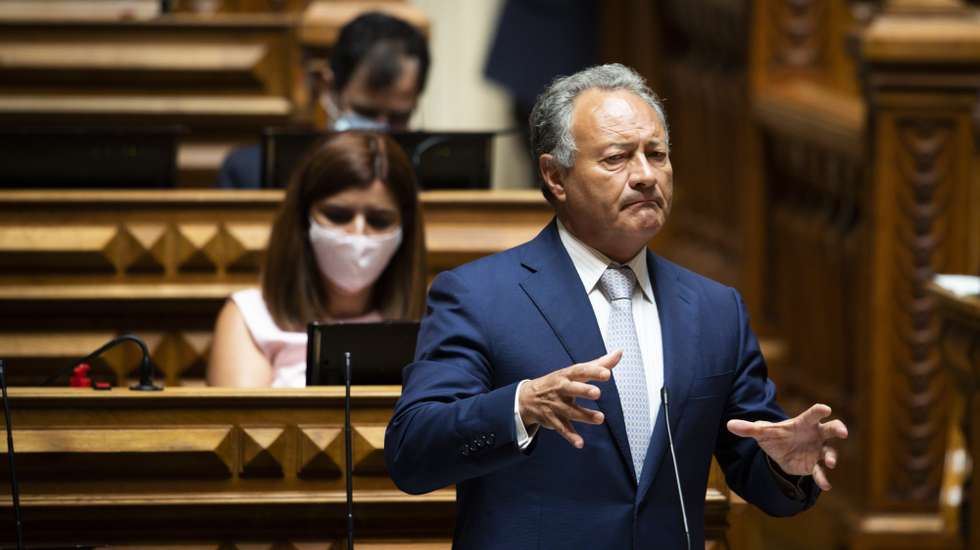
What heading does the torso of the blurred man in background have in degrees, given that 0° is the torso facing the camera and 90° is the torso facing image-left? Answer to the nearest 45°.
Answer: approximately 315°

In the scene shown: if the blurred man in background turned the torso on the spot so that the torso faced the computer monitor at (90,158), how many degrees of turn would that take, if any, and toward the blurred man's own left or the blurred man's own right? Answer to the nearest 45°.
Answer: approximately 90° to the blurred man's own right

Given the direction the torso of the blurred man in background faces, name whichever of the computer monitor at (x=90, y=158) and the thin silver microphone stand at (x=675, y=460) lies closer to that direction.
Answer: the thin silver microphone stand

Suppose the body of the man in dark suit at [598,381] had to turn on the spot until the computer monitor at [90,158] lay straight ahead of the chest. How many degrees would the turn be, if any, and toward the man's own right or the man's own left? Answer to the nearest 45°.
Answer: approximately 180°
